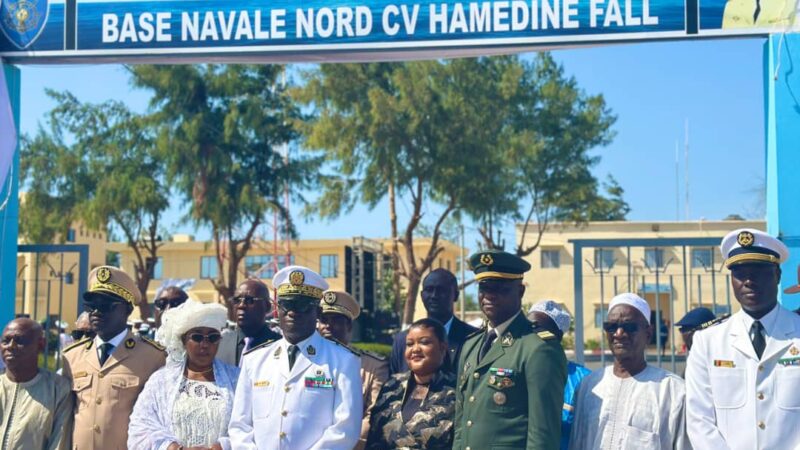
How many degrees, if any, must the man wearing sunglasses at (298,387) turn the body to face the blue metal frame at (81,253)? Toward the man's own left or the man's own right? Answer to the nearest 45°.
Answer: approximately 135° to the man's own right

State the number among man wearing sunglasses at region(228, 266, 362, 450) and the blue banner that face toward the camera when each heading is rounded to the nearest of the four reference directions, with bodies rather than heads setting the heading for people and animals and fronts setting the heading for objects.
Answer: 2

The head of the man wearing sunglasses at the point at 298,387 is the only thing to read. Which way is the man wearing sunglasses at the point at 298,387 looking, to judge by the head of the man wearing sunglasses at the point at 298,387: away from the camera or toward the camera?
toward the camera

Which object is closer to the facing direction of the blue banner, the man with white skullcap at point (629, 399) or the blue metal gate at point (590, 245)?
the man with white skullcap

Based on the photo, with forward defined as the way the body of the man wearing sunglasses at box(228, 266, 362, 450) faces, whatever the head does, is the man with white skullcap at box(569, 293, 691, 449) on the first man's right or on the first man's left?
on the first man's left

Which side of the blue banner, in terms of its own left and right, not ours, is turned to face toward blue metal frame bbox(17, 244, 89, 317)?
right

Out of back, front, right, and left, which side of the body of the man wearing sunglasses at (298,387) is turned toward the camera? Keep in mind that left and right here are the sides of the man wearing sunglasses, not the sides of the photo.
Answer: front

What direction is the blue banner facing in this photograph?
toward the camera

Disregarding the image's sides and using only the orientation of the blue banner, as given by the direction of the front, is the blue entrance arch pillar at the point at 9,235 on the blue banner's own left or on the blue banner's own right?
on the blue banner's own right

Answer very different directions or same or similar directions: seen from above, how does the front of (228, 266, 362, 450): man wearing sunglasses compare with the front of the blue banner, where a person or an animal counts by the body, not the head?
same or similar directions

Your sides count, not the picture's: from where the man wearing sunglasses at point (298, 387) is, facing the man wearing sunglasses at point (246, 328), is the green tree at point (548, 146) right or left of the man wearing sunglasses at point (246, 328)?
right
